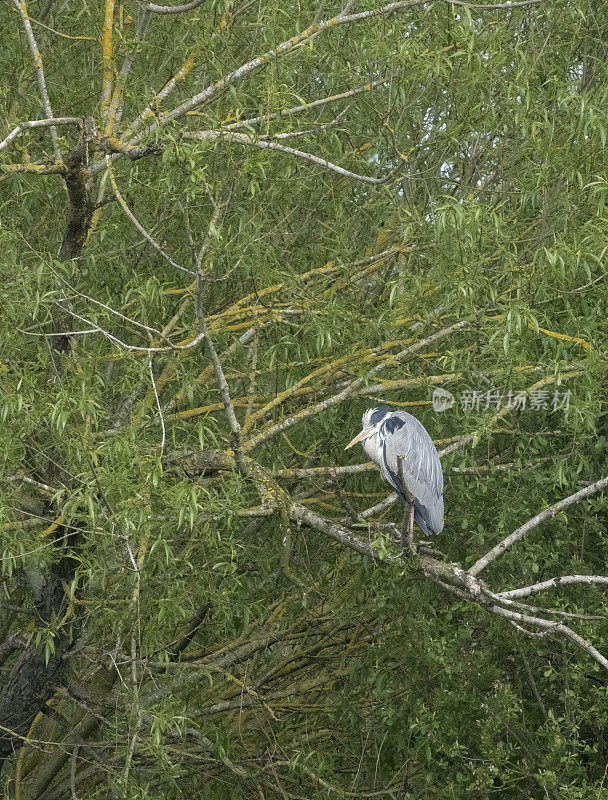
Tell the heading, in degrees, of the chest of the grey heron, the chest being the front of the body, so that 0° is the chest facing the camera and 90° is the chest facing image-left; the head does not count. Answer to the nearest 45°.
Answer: approximately 90°
